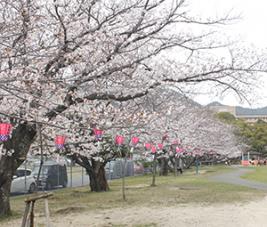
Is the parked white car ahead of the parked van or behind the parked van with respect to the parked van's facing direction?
ahead

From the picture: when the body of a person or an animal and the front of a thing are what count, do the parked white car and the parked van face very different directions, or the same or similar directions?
same or similar directions

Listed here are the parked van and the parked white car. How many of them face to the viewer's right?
0

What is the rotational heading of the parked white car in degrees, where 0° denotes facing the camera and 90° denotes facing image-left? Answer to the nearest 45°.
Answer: approximately 45°

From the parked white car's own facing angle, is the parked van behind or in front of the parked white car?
behind

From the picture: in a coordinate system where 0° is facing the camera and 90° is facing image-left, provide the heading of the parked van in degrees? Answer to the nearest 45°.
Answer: approximately 45°
